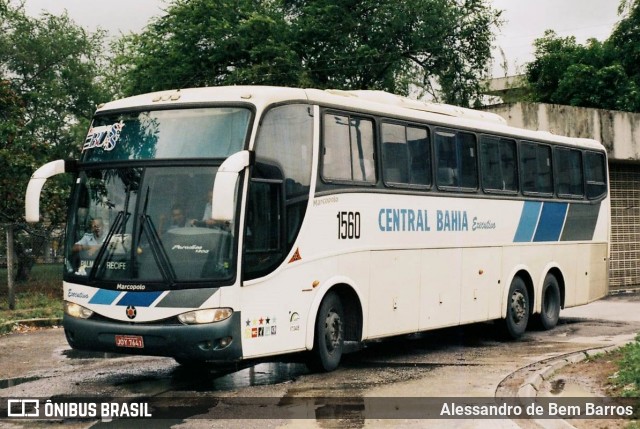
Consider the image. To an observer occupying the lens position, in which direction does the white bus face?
facing the viewer and to the left of the viewer

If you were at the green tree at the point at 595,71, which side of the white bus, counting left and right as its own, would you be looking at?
back

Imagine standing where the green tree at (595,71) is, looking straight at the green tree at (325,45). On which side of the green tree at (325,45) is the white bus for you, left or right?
left

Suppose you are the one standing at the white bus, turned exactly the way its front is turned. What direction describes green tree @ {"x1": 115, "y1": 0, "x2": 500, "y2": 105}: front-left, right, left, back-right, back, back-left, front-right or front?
back-right

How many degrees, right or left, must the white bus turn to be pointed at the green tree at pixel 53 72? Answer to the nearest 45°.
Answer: approximately 135° to its right
